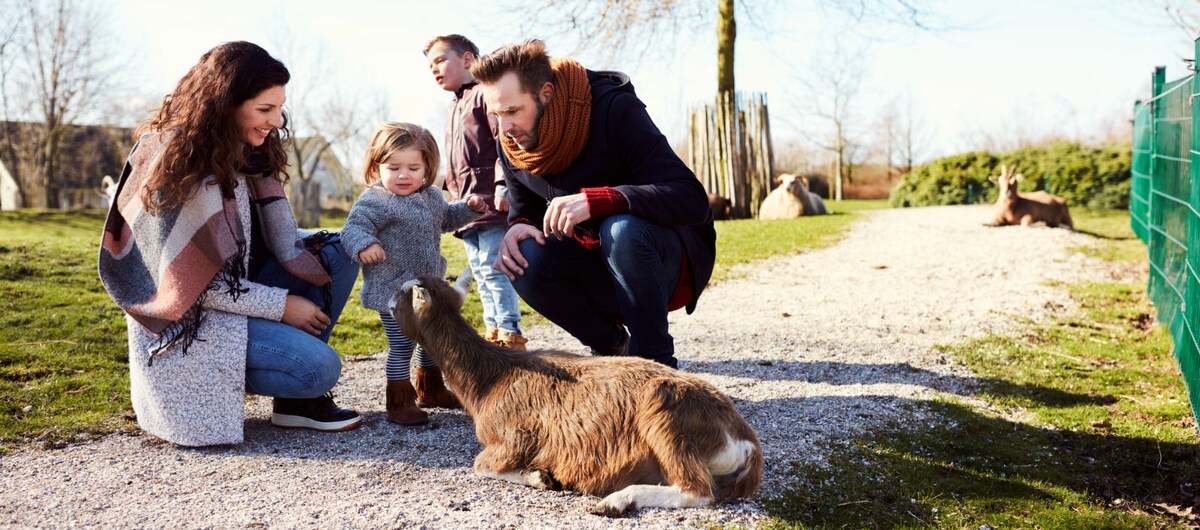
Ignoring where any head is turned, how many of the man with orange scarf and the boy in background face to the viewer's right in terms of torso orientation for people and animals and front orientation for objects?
0

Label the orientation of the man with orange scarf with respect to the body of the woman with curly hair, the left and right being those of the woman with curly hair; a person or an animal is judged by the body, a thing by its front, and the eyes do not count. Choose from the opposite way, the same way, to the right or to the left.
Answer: the opposite way

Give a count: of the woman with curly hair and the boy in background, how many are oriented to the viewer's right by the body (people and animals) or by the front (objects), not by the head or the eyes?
1

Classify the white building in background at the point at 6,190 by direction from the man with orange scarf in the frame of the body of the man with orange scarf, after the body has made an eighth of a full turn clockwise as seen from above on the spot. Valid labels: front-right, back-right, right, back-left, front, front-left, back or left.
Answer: front-right

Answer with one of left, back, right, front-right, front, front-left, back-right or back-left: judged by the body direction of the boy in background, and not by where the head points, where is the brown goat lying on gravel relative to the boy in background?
front-left

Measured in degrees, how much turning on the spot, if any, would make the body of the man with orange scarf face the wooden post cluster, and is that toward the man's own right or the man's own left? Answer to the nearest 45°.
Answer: approximately 135° to the man's own right

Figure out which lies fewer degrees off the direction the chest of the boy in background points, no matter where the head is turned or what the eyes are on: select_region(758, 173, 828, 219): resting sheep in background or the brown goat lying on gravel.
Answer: the brown goat lying on gravel

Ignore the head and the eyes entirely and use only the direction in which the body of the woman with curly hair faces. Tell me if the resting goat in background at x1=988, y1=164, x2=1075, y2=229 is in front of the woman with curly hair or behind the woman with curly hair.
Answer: in front

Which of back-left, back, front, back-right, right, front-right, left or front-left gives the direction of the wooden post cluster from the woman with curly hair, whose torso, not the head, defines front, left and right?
front-left

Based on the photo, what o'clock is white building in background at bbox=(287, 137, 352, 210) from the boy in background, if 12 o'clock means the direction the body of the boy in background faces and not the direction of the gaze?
The white building in background is roughly at 4 o'clock from the boy in background.

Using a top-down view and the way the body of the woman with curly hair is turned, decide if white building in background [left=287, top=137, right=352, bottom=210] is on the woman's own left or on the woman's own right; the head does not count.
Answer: on the woman's own left

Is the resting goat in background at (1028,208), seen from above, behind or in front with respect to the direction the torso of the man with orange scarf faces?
behind

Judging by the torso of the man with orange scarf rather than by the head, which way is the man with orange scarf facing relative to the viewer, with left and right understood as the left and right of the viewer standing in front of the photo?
facing the viewer and to the left of the viewer

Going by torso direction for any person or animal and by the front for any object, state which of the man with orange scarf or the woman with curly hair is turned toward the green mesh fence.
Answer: the woman with curly hair

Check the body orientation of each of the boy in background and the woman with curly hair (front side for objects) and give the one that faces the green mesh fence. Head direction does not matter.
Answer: the woman with curly hair

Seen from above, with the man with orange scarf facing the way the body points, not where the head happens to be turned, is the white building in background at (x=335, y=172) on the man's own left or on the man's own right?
on the man's own right

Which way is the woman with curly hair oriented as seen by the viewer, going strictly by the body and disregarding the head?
to the viewer's right

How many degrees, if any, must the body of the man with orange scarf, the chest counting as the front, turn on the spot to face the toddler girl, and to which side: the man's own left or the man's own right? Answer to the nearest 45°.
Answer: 0° — they already face them
